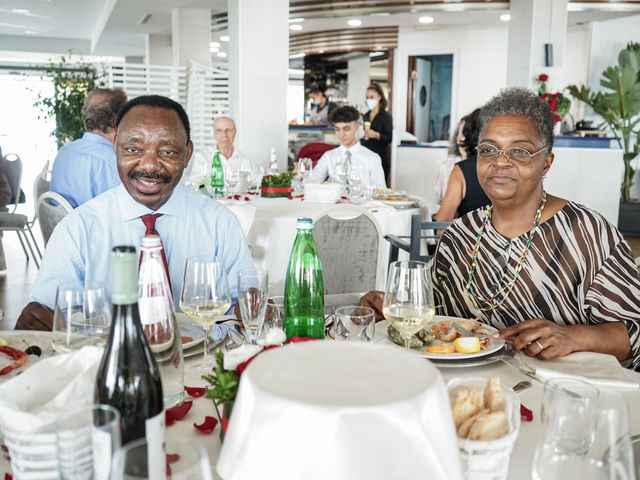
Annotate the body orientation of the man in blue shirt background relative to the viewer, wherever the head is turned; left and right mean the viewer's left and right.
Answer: facing away from the viewer and to the right of the viewer

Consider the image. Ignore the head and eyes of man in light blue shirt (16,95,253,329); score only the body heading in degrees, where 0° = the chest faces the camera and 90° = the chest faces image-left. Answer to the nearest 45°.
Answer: approximately 0°

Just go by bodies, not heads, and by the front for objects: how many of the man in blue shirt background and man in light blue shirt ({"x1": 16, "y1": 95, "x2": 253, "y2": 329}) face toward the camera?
1

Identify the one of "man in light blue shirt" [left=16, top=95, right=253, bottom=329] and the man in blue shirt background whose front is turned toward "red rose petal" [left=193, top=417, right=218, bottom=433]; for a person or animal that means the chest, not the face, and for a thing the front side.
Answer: the man in light blue shirt

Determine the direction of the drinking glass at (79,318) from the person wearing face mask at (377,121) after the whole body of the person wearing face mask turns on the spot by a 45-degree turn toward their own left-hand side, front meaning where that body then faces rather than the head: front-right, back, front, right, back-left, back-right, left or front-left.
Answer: front

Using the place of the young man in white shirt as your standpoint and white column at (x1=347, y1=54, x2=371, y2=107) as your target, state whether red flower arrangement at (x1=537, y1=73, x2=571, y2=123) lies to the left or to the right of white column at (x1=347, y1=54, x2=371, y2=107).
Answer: right

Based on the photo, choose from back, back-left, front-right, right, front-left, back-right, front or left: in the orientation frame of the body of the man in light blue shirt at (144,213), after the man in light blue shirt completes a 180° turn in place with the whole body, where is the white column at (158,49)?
front

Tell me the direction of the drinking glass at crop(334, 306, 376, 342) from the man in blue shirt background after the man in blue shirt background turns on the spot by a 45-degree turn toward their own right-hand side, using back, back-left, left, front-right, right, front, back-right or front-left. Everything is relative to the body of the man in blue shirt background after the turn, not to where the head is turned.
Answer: right

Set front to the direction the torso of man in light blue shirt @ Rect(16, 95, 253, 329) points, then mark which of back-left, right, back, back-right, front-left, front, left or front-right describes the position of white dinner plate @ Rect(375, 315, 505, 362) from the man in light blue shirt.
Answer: front-left

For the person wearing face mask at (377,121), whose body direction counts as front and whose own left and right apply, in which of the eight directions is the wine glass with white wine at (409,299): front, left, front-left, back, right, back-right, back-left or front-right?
front-left

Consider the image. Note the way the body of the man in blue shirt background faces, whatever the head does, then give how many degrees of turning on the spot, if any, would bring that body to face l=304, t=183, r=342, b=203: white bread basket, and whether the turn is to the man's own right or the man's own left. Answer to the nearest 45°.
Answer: approximately 45° to the man's own right

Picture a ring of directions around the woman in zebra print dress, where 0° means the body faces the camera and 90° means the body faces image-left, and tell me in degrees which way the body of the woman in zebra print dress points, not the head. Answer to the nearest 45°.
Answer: approximately 45°
